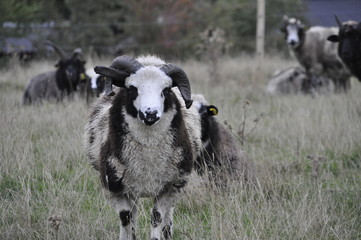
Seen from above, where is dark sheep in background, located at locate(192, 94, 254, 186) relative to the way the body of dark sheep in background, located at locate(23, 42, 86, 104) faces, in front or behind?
in front

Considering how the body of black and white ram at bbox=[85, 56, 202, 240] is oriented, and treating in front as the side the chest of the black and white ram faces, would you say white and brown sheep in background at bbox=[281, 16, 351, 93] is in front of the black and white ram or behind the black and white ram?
behind

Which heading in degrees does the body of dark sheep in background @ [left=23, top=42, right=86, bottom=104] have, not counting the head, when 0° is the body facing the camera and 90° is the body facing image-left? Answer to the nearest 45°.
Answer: approximately 315°

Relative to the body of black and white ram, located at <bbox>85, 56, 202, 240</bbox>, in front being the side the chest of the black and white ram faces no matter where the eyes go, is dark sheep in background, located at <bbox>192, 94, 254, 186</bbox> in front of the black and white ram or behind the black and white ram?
behind
